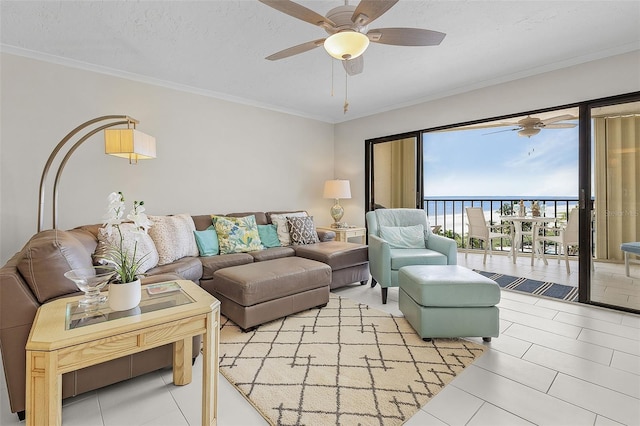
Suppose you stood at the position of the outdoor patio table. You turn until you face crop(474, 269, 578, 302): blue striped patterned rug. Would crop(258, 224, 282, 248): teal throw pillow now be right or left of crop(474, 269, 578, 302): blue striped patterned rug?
right

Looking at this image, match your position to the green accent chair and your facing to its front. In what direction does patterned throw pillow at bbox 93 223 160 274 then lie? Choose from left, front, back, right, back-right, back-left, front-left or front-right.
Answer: right

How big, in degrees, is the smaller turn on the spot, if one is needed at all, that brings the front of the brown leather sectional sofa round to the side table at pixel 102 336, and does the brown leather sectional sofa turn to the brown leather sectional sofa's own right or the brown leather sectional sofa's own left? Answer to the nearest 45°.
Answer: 0° — it already faces it

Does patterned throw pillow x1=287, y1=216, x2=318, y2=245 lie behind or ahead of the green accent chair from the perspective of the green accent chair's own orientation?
behind

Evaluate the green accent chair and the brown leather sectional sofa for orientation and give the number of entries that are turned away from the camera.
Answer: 0

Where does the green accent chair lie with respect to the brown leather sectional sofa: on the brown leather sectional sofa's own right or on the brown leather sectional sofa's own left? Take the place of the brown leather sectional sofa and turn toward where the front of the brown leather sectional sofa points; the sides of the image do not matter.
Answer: on the brown leather sectional sofa's own left

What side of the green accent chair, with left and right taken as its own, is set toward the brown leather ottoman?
right

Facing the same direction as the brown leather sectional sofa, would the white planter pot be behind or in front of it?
in front

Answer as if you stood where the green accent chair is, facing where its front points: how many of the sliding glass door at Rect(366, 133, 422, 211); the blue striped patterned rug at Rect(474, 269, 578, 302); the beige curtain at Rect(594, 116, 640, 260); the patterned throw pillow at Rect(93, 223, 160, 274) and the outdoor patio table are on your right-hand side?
1

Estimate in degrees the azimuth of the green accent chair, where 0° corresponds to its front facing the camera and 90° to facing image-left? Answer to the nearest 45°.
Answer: approximately 315°

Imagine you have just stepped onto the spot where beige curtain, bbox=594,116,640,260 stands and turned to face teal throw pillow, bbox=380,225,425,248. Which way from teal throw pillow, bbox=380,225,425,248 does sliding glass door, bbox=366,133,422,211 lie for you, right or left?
right

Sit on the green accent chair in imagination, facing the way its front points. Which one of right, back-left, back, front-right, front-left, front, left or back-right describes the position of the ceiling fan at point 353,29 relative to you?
front-right

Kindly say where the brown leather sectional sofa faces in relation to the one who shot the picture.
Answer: facing the viewer and to the right of the viewer

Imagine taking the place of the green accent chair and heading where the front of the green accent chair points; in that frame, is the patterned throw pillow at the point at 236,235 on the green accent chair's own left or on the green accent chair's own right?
on the green accent chair's own right
